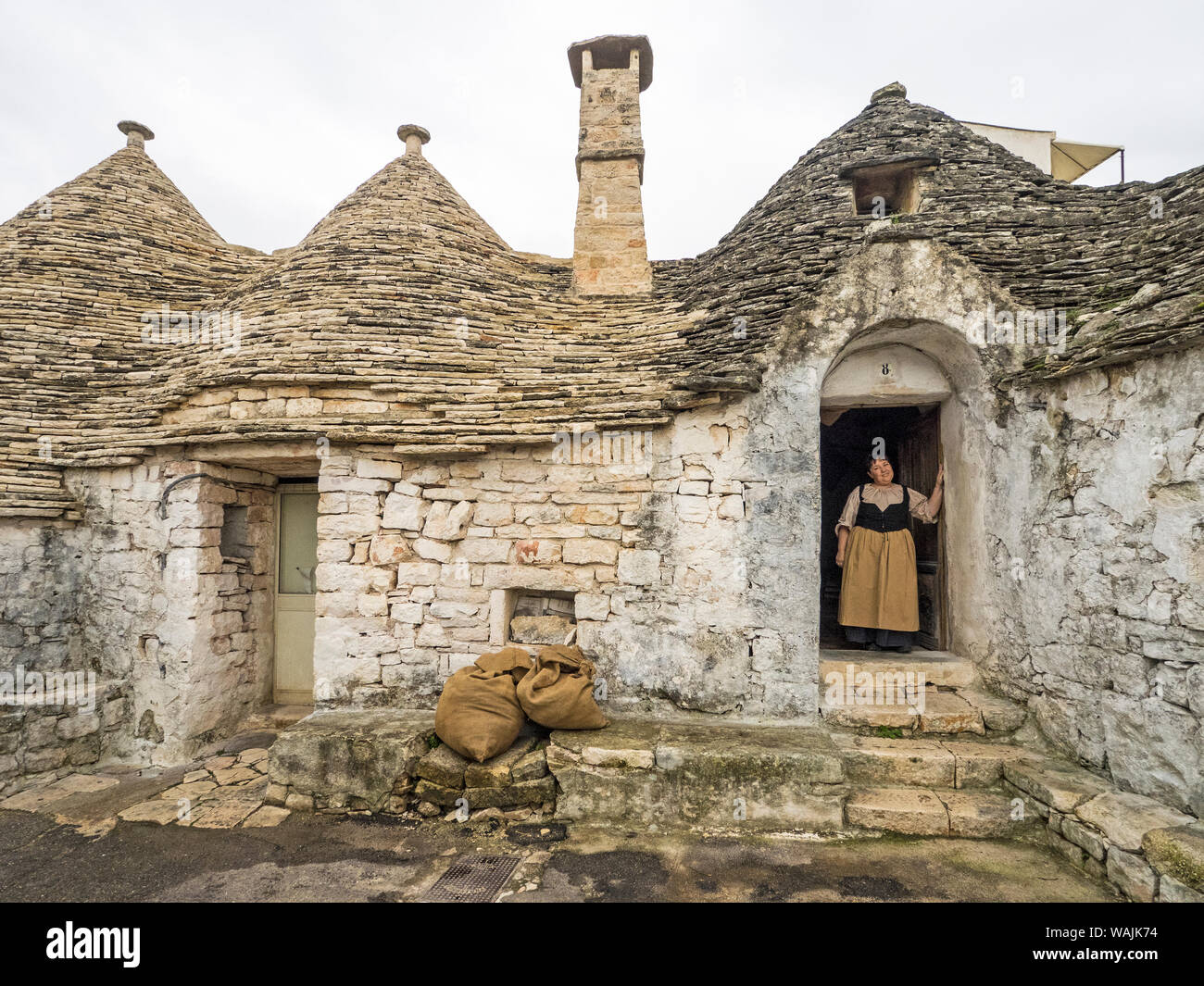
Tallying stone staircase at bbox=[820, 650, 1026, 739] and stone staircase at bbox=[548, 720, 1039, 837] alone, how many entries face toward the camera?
2

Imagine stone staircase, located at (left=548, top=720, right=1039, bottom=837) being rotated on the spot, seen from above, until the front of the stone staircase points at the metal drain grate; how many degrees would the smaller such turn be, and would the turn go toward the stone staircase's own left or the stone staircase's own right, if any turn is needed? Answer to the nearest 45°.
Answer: approximately 45° to the stone staircase's own right

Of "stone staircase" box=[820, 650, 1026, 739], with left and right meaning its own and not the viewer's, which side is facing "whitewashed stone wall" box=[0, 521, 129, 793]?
right

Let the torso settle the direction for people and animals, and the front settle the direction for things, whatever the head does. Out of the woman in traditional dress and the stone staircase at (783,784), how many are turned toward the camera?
2

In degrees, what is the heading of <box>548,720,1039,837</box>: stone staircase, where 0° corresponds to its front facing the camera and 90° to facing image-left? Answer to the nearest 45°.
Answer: approximately 0°
